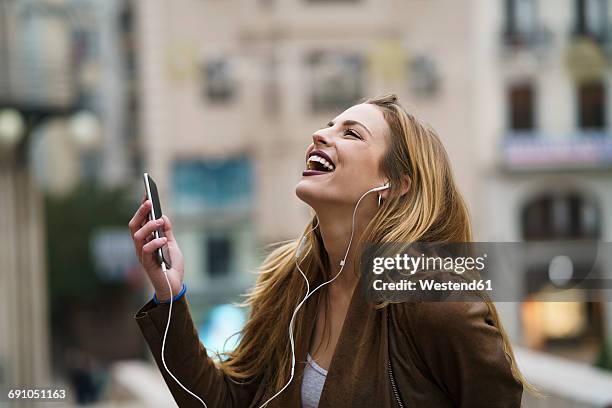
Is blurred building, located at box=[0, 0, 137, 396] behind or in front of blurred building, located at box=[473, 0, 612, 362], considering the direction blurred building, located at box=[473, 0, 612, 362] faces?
in front

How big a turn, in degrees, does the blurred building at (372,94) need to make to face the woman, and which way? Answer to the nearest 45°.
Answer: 0° — it already faces them

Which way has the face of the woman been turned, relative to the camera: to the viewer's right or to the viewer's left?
to the viewer's left

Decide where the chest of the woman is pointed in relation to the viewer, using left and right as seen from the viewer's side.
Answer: facing the viewer and to the left of the viewer

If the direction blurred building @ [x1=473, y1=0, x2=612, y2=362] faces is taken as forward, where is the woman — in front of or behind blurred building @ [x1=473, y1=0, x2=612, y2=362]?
in front

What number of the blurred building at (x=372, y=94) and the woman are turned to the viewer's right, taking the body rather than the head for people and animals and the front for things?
0

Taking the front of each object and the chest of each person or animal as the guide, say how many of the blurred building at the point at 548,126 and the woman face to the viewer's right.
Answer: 0
